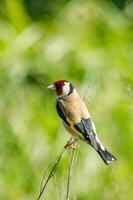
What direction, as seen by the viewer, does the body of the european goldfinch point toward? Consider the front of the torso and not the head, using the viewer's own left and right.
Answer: facing away from the viewer and to the left of the viewer
